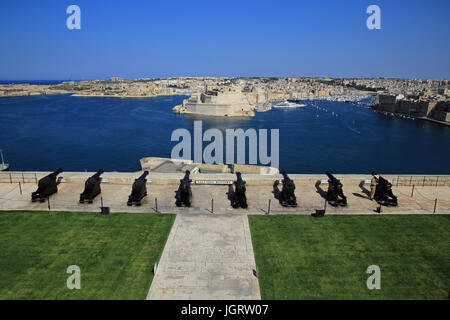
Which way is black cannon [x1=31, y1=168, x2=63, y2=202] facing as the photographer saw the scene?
facing away from the viewer and to the right of the viewer

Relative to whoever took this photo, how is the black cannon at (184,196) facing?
facing away from the viewer

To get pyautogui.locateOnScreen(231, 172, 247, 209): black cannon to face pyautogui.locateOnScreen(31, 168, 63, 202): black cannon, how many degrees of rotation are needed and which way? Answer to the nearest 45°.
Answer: approximately 90° to its left

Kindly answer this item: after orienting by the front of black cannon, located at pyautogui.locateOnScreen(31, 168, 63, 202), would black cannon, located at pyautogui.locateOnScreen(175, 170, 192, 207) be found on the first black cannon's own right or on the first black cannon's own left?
on the first black cannon's own right

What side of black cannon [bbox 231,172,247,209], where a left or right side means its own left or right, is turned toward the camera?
back

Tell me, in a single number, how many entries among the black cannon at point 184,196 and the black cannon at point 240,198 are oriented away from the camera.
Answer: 2

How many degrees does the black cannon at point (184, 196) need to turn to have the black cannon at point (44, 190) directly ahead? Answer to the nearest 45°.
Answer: approximately 90° to its left

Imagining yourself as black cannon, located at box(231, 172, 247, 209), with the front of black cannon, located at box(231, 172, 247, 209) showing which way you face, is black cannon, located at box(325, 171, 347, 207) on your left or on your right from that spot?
on your right

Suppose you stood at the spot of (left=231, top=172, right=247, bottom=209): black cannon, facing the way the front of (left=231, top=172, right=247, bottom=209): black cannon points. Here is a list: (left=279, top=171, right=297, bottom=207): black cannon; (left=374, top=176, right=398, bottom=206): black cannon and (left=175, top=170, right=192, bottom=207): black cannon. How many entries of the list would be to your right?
2
